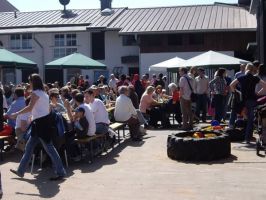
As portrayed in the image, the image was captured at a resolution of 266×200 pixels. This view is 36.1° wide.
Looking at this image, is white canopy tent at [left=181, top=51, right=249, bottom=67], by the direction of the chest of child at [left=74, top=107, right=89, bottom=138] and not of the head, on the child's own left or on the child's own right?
on the child's own right

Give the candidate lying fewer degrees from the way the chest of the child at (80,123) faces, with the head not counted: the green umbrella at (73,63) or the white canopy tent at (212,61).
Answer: the green umbrella
